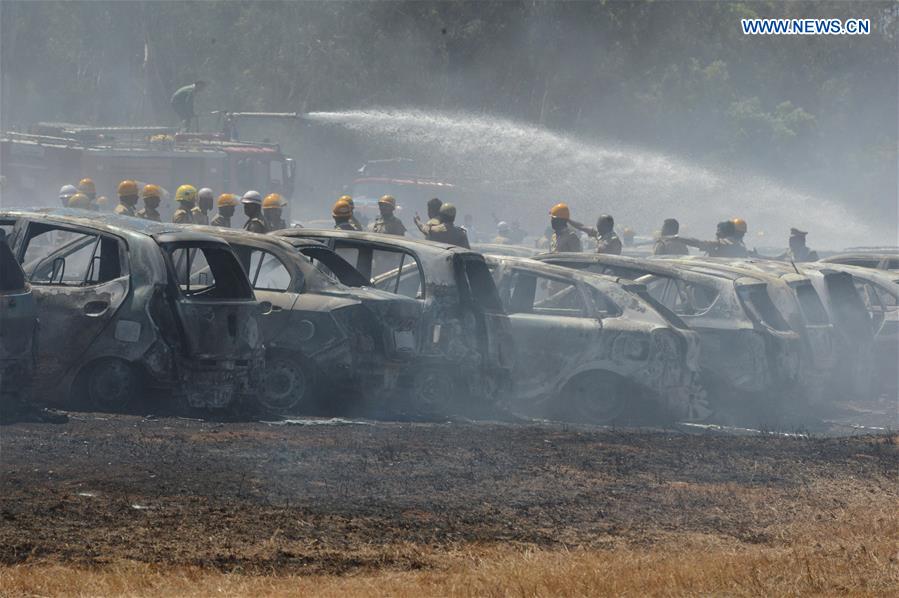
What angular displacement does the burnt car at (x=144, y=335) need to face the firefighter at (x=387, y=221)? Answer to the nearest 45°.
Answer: approximately 90° to its right

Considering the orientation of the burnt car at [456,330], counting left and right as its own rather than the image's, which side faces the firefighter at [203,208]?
front

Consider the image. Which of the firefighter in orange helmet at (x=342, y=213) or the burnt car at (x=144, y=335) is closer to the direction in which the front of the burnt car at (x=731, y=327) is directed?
the firefighter in orange helmet

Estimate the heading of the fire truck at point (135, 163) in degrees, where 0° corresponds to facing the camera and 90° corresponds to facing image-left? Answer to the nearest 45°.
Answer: approximately 270°

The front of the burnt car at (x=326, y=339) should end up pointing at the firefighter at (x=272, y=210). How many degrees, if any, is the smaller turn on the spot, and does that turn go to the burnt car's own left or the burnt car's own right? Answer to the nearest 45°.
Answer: approximately 45° to the burnt car's own right

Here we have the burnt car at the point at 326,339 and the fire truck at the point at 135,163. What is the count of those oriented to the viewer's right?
1
